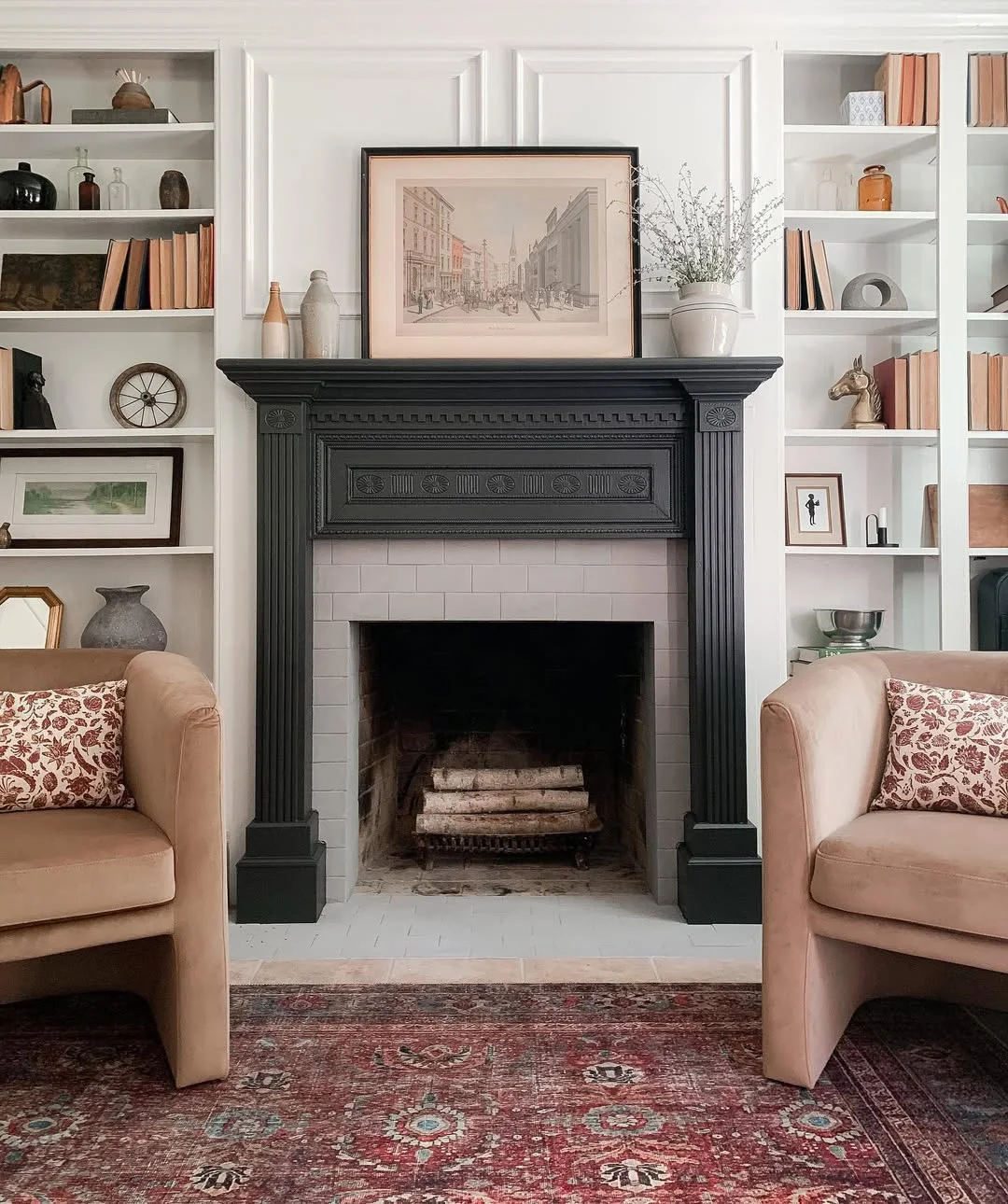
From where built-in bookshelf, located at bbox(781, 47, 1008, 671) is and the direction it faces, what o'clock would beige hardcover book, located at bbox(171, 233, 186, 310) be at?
The beige hardcover book is roughly at 2 o'clock from the built-in bookshelf.

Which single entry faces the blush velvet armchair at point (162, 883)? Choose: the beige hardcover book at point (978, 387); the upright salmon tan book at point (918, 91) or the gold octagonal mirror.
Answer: the gold octagonal mirror

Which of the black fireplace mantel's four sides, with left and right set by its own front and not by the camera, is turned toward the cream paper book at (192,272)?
right

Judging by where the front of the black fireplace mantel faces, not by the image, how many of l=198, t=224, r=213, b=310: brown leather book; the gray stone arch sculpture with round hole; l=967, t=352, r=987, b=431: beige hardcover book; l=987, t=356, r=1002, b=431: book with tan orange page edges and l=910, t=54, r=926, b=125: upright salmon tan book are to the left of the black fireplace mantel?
4
